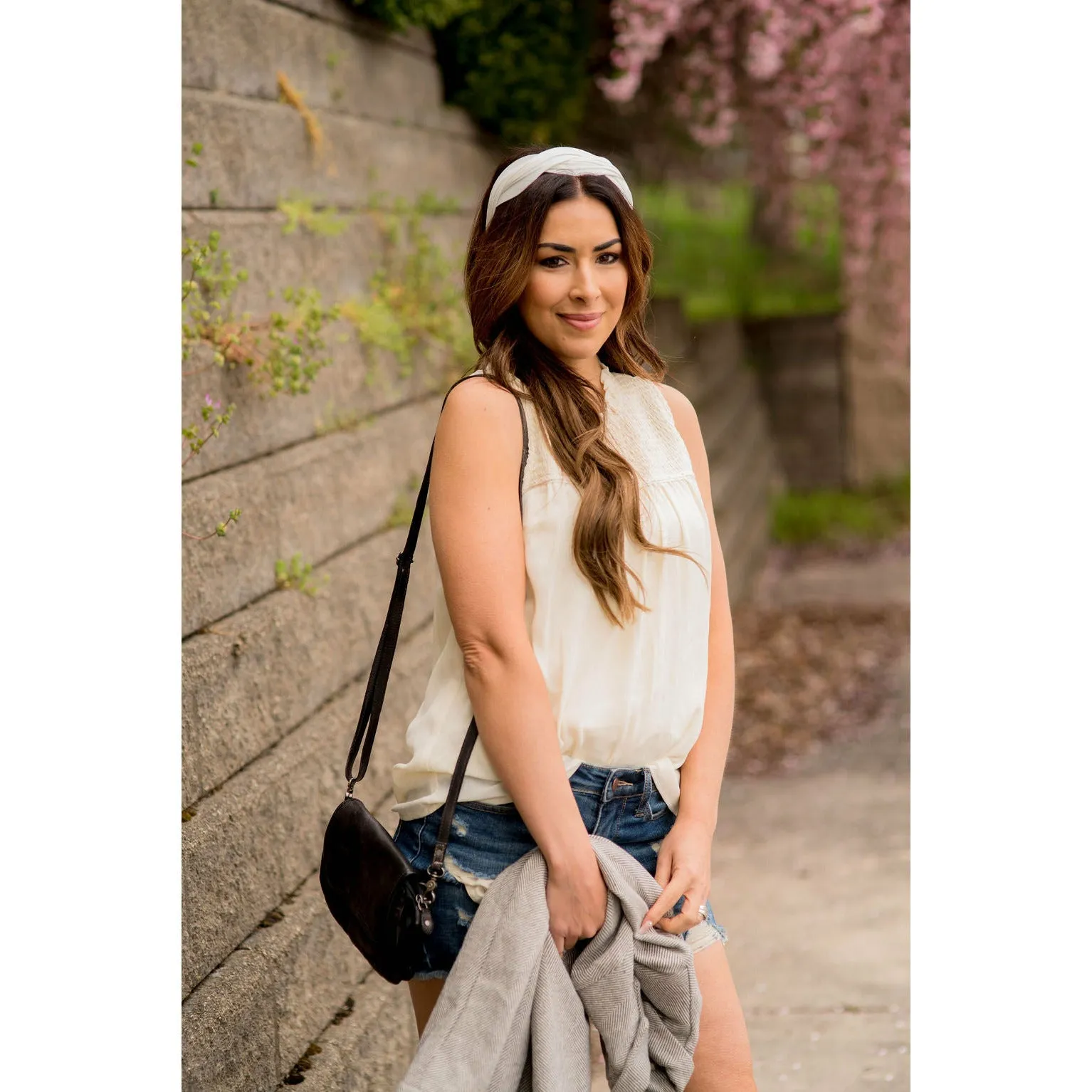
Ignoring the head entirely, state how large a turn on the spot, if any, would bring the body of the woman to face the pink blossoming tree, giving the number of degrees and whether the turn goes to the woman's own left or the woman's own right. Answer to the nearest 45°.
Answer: approximately 135° to the woman's own left

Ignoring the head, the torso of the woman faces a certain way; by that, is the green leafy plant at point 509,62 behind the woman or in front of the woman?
behind

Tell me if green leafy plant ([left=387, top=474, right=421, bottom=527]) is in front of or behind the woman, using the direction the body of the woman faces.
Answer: behind

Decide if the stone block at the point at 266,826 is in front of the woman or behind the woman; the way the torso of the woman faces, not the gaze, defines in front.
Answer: behind

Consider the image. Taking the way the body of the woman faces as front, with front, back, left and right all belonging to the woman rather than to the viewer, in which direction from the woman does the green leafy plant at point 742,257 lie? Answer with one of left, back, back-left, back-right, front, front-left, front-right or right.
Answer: back-left
